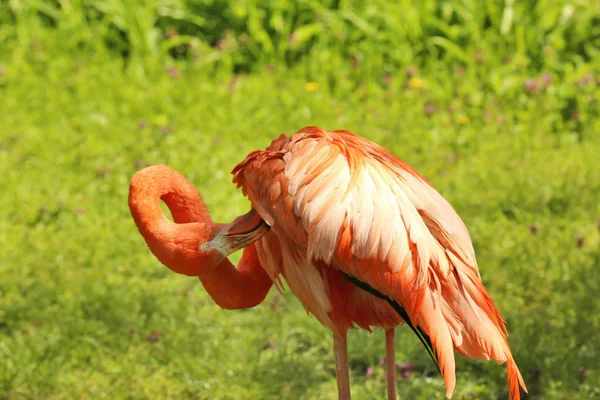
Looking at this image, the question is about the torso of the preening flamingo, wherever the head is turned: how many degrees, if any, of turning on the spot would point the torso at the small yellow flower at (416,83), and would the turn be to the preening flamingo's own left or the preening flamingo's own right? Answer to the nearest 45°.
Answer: approximately 90° to the preening flamingo's own right

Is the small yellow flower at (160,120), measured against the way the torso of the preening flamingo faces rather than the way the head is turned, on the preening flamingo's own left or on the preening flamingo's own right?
on the preening flamingo's own right

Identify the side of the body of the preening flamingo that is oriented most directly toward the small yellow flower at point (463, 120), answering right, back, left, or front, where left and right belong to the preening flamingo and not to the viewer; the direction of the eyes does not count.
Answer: right

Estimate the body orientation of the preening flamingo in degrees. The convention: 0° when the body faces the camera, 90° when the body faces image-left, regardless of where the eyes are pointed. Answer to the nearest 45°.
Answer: approximately 90°

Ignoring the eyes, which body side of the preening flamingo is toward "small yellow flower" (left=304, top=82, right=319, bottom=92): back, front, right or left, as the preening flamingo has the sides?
right
